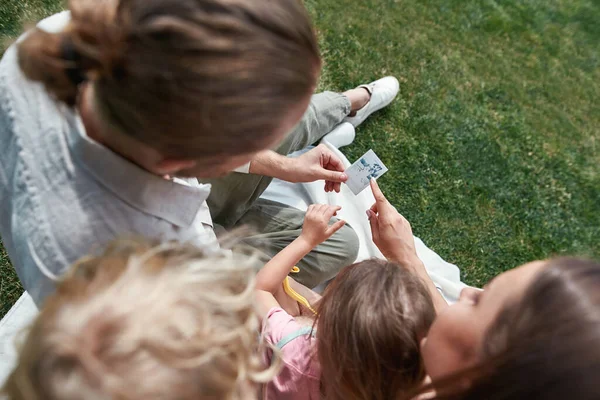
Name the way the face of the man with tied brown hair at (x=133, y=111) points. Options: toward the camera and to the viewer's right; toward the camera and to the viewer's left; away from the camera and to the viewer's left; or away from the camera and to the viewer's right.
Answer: away from the camera and to the viewer's right

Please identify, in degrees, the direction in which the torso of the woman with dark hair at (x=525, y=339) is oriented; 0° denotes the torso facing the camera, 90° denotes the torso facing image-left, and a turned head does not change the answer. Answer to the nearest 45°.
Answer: approximately 135°

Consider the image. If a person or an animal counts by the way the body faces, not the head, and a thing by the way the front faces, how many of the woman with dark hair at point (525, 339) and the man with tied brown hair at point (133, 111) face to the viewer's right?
1

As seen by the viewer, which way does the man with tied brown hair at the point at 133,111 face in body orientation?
to the viewer's right

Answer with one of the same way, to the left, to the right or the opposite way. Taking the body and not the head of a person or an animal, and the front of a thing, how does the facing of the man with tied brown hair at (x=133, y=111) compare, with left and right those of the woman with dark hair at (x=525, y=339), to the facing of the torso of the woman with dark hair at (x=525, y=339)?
to the right
